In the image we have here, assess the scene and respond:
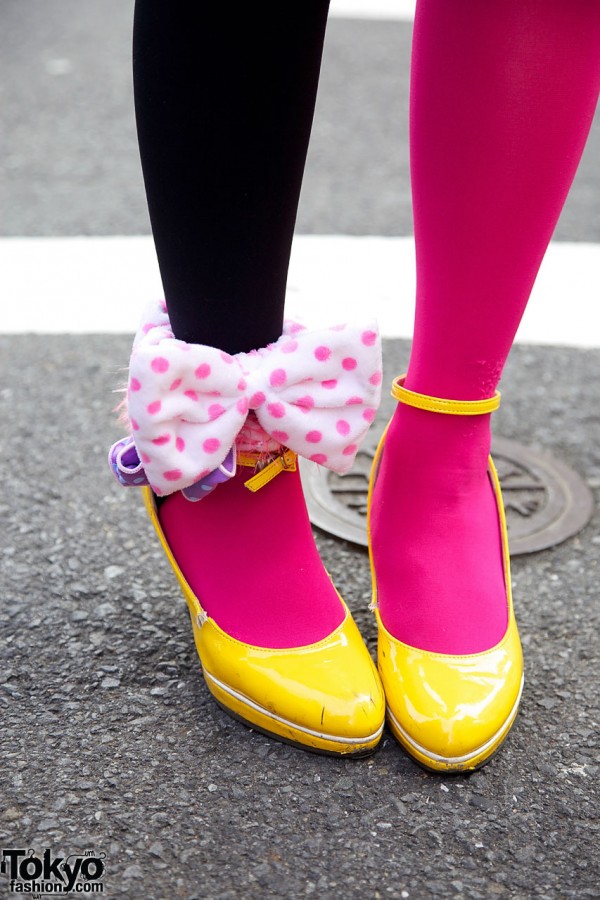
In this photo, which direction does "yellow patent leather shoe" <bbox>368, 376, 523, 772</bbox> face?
toward the camera

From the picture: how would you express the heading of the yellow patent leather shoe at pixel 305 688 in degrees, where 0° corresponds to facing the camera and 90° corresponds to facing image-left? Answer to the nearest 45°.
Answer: approximately 315°

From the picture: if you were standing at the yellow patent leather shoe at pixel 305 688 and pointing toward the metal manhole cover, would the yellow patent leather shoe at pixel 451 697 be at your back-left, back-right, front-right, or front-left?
front-right

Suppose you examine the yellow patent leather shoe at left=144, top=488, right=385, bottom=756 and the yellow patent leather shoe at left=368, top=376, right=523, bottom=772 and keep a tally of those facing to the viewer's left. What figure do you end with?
0
